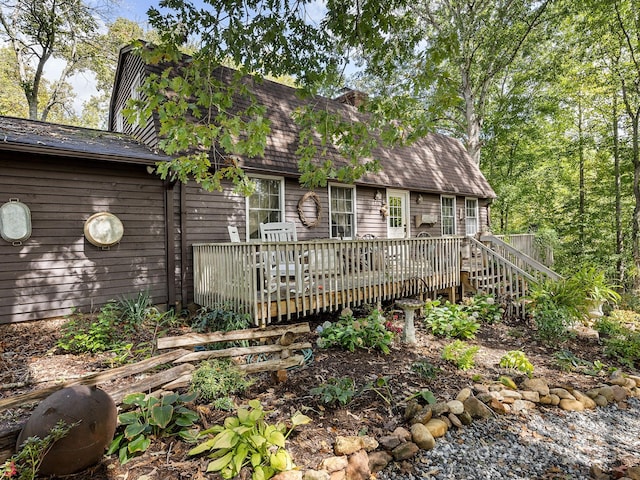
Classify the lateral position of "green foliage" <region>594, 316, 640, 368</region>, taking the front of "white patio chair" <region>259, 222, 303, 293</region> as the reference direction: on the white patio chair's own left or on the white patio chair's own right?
on the white patio chair's own left

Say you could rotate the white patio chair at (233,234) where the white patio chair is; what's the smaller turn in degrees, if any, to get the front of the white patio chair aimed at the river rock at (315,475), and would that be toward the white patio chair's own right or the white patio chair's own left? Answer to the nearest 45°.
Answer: approximately 45° to the white patio chair's own right

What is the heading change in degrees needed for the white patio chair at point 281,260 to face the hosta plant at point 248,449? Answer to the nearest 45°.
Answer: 0° — it already faces it

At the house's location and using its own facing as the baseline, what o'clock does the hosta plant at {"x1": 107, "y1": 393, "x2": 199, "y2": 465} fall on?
The hosta plant is roughly at 1 o'clock from the house.

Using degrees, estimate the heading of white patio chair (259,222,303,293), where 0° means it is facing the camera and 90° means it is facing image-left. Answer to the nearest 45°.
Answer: approximately 0°

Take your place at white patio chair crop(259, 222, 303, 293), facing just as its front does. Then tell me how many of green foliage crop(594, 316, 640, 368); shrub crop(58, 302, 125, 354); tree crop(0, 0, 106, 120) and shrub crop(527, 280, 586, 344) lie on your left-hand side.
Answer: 2

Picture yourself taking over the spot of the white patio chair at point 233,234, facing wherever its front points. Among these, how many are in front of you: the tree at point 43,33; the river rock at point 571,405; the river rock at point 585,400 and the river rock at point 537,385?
3

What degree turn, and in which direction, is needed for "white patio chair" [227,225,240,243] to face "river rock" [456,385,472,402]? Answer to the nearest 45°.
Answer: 0° — it already faces it

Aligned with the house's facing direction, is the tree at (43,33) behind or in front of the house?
behind

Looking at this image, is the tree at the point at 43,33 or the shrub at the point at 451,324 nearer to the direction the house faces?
the shrub
